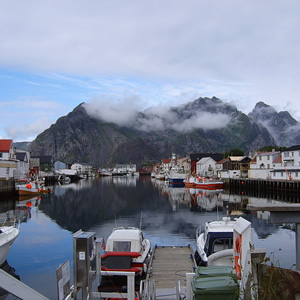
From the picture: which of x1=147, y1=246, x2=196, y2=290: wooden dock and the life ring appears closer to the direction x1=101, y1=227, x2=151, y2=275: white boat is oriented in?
the wooden dock

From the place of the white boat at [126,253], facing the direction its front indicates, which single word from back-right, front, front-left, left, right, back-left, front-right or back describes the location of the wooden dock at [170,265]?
right

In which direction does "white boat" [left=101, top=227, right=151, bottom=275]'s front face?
away from the camera

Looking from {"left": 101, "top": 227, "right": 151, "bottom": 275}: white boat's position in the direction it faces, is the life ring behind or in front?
behind
